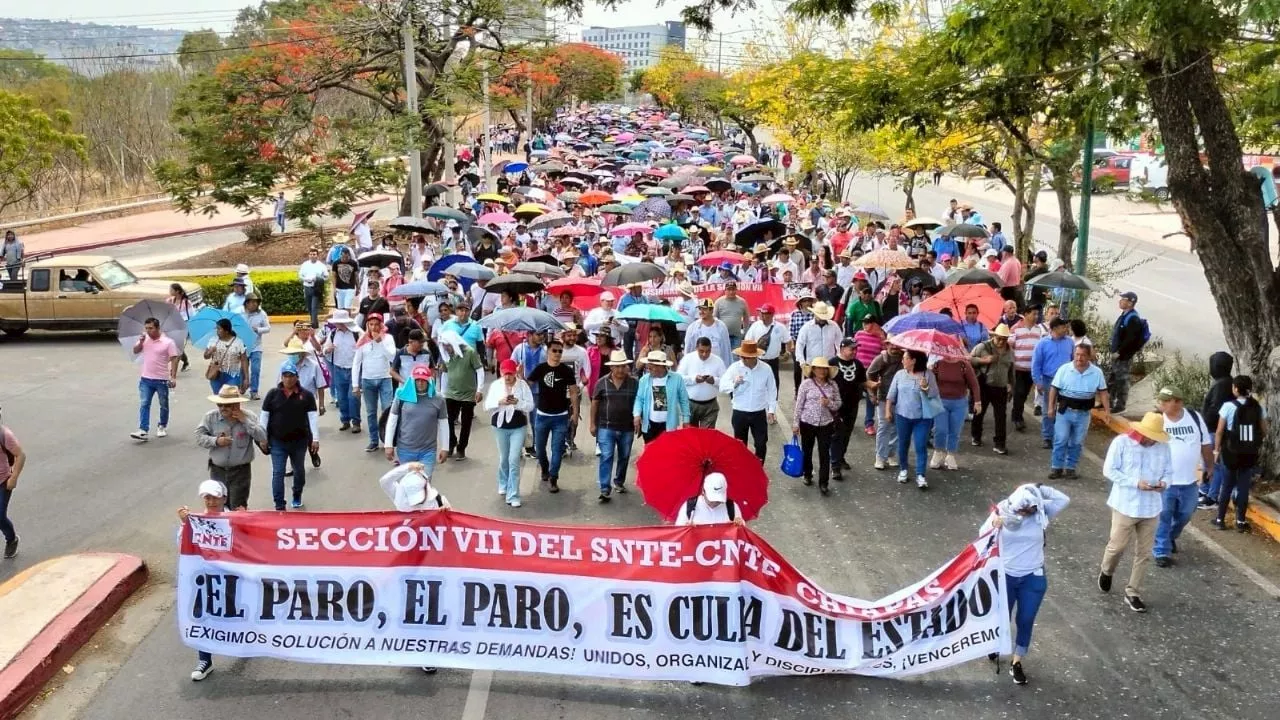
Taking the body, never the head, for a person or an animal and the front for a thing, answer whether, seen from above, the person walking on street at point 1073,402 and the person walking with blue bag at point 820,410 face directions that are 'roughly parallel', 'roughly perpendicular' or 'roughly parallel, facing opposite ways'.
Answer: roughly parallel

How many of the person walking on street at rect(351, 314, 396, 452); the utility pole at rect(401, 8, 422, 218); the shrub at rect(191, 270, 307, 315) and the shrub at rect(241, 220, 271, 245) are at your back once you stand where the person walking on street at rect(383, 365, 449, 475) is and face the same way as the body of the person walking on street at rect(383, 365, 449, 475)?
4

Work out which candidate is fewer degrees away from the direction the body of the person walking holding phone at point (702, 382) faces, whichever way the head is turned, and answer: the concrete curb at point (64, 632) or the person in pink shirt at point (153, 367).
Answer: the concrete curb

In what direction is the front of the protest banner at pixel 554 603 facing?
toward the camera

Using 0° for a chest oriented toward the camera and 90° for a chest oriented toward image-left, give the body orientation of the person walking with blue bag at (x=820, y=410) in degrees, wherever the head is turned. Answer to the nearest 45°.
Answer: approximately 0°

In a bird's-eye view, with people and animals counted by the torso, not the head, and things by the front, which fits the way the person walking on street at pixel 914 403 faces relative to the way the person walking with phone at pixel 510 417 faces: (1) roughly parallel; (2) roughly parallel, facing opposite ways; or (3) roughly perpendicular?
roughly parallel

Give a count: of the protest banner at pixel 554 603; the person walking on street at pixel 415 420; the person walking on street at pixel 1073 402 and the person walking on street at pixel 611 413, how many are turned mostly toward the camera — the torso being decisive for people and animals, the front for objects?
4

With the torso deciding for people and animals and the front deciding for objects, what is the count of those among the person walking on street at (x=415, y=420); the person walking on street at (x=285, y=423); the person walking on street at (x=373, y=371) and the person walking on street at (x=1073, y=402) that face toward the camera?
4

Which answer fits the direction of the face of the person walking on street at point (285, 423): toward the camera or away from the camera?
toward the camera

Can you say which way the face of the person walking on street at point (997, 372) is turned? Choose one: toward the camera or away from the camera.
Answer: toward the camera

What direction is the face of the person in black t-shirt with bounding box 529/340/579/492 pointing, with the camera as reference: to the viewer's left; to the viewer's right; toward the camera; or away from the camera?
toward the camera

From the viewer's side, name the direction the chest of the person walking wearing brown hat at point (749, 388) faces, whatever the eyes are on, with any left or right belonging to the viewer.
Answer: facing the viewer

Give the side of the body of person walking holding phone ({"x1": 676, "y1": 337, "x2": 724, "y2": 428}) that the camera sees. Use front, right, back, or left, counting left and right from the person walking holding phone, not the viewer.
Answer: front

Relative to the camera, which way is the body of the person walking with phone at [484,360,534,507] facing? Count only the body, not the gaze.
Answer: toward the camera

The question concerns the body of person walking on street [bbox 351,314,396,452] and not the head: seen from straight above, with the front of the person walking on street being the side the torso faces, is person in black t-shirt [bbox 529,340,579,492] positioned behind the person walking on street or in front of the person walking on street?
in front

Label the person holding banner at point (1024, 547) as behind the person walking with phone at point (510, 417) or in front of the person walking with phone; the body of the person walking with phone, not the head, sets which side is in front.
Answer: in front
